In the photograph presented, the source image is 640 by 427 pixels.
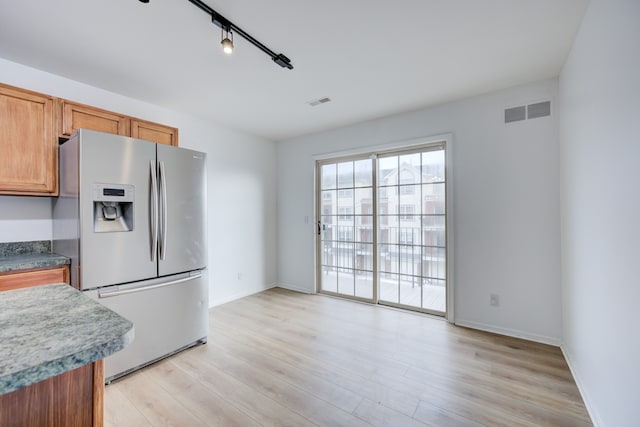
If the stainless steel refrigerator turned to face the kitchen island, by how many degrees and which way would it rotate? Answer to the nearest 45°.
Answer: approximately 45° to its right

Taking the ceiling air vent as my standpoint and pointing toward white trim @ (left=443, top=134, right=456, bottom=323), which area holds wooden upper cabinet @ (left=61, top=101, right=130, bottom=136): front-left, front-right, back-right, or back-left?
back-right

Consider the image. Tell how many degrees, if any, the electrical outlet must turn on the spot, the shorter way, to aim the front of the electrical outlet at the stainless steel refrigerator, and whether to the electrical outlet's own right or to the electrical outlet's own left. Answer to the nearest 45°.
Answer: approximately 45° to the electrical outlet's own right

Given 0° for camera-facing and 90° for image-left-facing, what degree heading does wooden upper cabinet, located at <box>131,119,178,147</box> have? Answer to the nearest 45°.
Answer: approximately 315°

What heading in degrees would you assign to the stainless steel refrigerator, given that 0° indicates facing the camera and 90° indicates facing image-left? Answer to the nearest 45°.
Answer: approximately 315°

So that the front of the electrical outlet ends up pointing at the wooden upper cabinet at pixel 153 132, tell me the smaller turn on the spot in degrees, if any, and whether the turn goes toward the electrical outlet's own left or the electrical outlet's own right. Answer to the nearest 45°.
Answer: approximately 45° to the electrical outlet's own right
